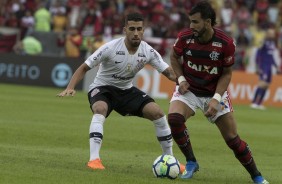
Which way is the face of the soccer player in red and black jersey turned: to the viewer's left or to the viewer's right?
to the viewer's left

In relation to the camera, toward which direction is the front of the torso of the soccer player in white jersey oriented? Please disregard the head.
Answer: toward the camera

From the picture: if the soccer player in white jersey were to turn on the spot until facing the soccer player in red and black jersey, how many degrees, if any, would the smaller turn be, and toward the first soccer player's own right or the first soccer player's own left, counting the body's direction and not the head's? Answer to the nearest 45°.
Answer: approximately 45° to the first soccer player's own left

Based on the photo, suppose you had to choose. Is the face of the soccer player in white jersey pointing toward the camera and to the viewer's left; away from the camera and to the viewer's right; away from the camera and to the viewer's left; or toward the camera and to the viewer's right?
toward the camera and to the viewer's right
